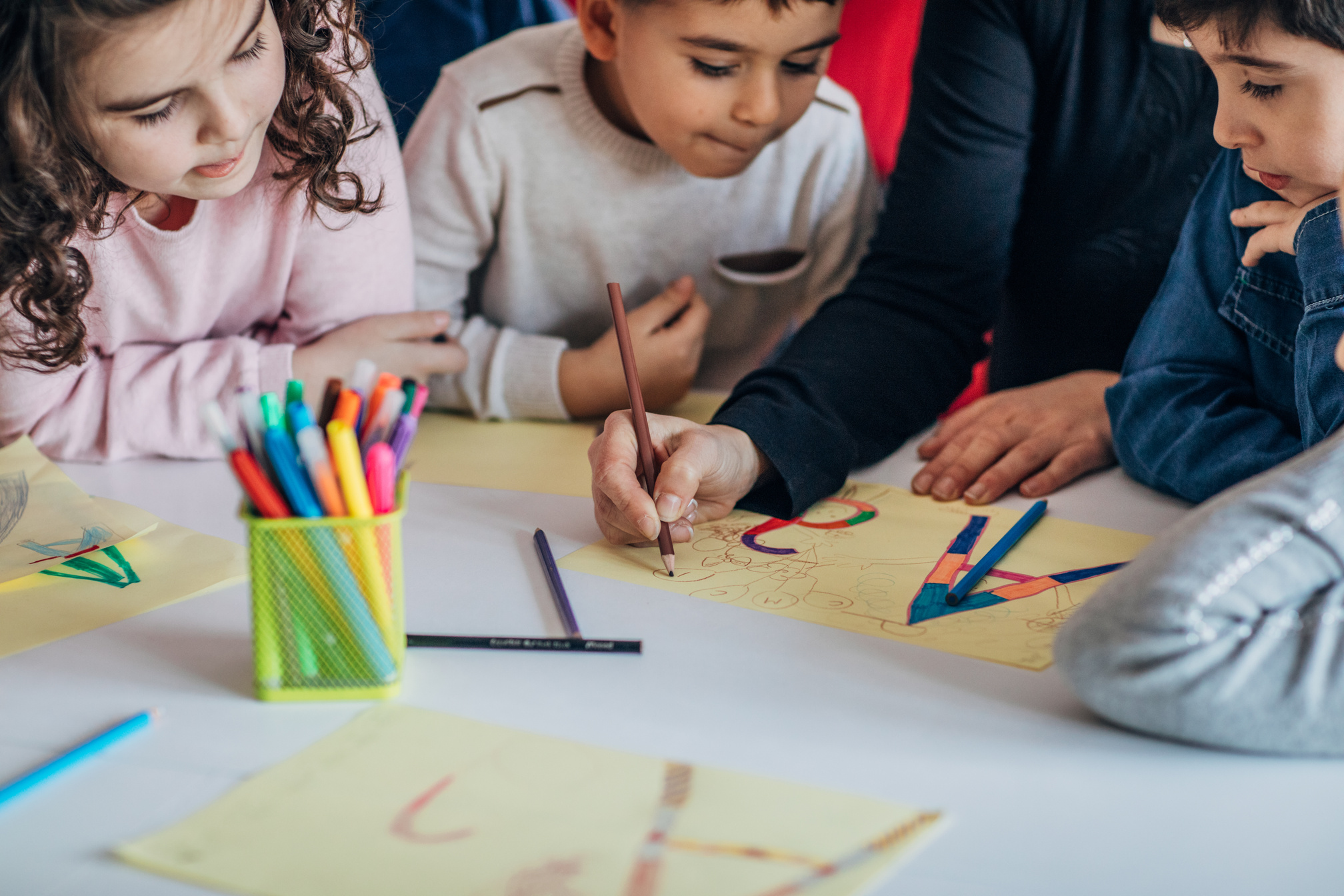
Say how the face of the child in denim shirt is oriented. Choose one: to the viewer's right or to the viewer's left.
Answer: to the viewer's left

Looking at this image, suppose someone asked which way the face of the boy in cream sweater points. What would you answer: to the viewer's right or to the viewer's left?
to the viewer's right

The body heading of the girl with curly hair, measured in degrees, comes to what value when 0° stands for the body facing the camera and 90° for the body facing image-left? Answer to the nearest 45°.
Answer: approximately 315°

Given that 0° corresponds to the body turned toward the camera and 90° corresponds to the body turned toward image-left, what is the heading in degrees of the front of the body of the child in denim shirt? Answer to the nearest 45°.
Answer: approximately 45°

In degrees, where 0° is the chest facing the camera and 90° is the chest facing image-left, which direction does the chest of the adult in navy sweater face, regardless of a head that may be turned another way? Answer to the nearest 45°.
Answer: approximately 45°
